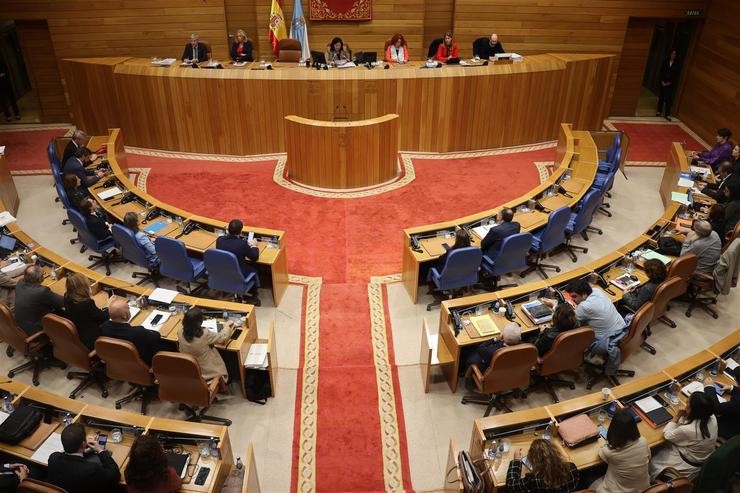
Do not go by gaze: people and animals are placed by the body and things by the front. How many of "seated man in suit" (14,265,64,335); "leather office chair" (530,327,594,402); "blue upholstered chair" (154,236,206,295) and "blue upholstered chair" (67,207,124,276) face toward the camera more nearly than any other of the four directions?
0

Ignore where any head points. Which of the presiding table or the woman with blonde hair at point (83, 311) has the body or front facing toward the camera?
the presiding table

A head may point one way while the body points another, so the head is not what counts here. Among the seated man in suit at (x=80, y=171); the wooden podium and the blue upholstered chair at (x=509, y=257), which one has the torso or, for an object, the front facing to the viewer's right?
the seated man in suit

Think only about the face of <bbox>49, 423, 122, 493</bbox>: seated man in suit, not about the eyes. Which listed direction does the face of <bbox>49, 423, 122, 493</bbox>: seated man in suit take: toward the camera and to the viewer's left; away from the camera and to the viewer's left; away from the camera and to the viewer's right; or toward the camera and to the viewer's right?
away from the camera and to the viewer's right

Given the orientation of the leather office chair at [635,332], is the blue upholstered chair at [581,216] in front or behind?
in front

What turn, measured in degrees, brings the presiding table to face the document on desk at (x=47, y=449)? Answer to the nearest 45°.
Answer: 0° — it already faces it

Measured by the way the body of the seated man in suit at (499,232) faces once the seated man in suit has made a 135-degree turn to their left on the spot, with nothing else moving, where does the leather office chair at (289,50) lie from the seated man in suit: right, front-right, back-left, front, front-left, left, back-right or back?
back-right

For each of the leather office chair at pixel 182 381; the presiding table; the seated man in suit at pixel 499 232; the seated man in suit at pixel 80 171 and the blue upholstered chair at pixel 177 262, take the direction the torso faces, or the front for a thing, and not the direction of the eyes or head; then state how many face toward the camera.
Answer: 1

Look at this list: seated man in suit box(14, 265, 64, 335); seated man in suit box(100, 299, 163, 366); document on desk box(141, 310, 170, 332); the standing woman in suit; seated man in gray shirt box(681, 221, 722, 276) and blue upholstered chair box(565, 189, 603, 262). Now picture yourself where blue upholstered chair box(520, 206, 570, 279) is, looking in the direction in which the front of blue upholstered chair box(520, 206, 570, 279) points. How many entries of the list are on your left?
3

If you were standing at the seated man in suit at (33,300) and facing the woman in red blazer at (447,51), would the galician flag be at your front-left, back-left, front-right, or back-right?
front-left

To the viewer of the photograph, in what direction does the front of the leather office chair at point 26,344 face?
facing away from the viewer and to the right of the viewer

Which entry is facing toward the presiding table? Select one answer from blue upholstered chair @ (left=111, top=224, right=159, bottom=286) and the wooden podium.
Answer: the blue upholstered chair

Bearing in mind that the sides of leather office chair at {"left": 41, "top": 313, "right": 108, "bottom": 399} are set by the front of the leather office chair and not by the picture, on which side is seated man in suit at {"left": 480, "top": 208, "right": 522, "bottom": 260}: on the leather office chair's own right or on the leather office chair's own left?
on the leather office chair's own right

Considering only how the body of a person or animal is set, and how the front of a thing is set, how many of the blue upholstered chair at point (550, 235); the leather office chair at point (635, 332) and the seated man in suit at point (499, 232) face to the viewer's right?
0

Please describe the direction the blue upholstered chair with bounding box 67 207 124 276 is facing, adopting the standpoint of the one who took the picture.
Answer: facing away from the viewer and to the right of the viewer

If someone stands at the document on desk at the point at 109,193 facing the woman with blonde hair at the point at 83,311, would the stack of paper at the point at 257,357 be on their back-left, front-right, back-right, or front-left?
front-left

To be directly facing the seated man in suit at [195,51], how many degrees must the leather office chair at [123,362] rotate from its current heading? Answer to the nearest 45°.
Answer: approximately 45° to its left

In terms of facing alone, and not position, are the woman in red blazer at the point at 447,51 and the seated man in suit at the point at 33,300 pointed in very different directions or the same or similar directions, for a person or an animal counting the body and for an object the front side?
very different directions

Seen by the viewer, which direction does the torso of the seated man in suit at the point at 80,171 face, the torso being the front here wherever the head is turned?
to the viewer's right
